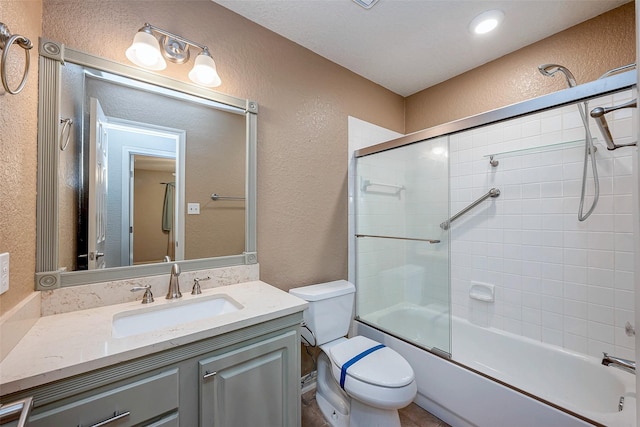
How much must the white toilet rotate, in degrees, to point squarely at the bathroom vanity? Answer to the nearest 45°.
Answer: approximately 90° to its right

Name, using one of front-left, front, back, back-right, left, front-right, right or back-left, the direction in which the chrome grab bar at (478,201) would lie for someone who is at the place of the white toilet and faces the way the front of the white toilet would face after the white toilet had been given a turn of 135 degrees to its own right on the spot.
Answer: back-right

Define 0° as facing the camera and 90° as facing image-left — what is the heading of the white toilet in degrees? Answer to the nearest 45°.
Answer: approximately 315°
